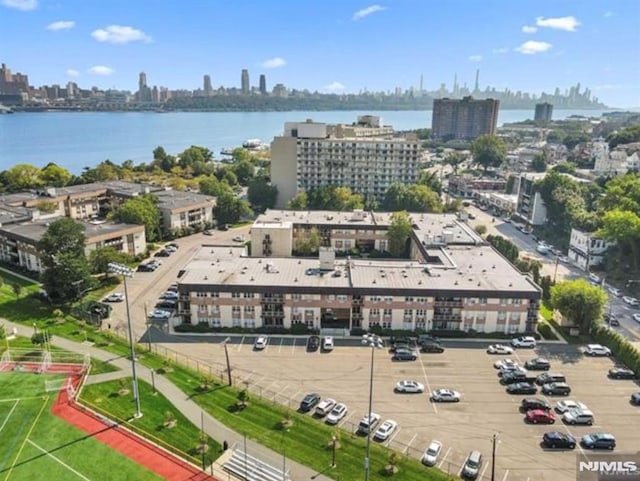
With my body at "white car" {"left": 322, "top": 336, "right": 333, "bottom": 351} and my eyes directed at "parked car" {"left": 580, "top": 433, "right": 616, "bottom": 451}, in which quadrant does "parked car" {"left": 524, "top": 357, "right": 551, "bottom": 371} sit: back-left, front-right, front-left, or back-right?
front-left

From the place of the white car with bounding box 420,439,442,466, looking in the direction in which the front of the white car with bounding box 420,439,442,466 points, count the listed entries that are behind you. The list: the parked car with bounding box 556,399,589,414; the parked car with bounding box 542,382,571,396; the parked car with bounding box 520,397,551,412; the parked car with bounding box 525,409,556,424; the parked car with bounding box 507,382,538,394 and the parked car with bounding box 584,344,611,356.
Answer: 6

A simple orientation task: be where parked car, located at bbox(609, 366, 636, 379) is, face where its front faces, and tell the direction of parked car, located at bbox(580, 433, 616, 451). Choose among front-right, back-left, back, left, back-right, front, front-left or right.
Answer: right

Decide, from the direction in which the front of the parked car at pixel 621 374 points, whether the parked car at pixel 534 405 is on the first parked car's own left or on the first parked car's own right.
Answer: on the first parked car's own right

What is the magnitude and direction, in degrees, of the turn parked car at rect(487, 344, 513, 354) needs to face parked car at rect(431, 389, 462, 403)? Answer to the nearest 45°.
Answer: approximately 90° to its right

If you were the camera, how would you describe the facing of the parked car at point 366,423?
facing the viewer and to the left of the viewer

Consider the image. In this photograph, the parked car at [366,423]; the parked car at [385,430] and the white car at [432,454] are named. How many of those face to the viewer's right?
0

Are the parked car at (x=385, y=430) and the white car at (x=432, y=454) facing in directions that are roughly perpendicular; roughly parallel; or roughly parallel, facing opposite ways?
roughly parallel

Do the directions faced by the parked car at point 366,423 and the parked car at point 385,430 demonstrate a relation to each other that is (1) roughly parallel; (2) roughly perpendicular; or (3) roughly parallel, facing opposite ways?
roughly parallel

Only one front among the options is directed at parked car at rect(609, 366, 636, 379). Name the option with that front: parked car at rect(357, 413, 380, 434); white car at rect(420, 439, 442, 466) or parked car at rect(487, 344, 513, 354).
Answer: parked car at rect(487, 344, 513, 354)

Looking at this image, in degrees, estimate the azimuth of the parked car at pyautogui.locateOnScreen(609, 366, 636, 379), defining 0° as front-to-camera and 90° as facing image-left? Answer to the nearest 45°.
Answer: approximately 270°

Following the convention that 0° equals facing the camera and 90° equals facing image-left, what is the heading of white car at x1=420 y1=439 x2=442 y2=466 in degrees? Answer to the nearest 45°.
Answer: approximately 45°

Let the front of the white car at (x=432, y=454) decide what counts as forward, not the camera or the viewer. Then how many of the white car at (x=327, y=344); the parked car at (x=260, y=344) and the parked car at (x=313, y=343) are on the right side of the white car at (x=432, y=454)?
3

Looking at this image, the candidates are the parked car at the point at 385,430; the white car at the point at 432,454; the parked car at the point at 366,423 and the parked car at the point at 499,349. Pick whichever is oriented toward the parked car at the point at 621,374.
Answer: the parked car at the point at 499,349

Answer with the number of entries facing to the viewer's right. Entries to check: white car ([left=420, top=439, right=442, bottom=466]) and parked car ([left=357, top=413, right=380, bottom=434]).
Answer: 0

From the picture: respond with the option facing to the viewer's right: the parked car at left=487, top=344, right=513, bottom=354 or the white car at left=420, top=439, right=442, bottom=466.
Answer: the parked car

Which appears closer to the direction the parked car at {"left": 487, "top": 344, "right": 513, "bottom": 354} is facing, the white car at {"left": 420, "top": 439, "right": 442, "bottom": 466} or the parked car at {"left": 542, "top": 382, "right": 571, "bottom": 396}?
the parked car
